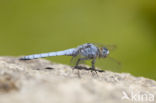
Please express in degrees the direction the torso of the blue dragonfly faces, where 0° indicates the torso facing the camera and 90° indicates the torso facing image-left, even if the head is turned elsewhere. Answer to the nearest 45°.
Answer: approximately 270°
